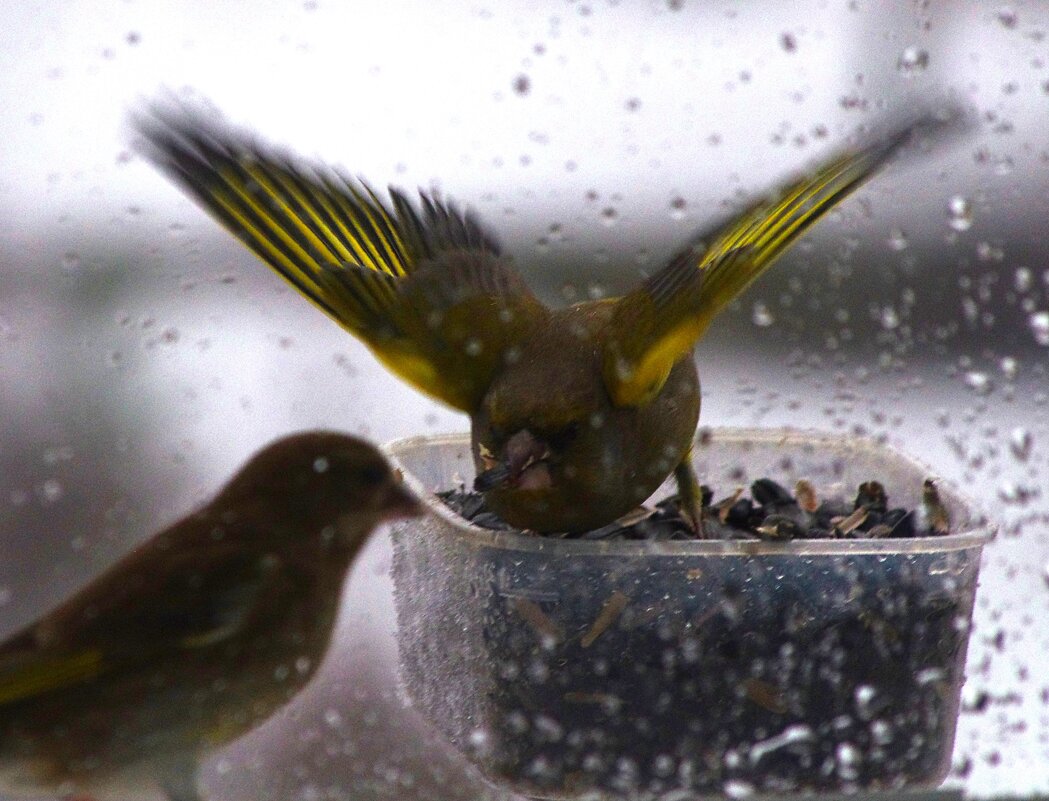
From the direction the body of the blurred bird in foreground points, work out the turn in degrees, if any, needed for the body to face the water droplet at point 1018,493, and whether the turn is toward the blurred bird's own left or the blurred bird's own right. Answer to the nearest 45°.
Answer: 0° — it already faces it

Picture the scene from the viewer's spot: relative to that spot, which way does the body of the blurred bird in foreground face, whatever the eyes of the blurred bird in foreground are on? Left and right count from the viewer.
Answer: facing to the right of the viewer

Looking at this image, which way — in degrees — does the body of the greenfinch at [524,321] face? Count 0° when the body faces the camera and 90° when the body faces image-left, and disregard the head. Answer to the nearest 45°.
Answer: approximately 45°
